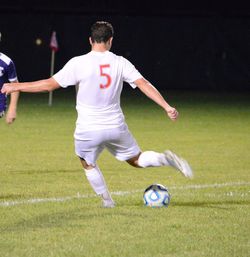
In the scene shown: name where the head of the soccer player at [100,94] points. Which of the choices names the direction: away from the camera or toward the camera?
away from the camera

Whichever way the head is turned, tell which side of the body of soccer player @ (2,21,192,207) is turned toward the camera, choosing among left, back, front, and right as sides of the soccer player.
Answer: back
